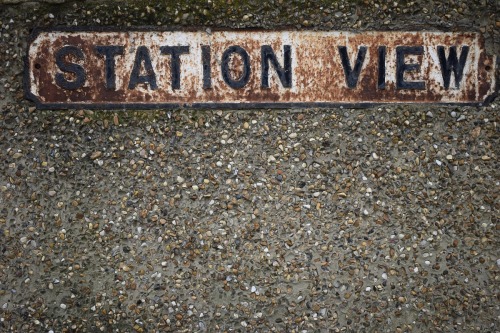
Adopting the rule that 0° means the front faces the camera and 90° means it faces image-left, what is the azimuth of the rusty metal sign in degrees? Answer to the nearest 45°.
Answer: approximately 0°
